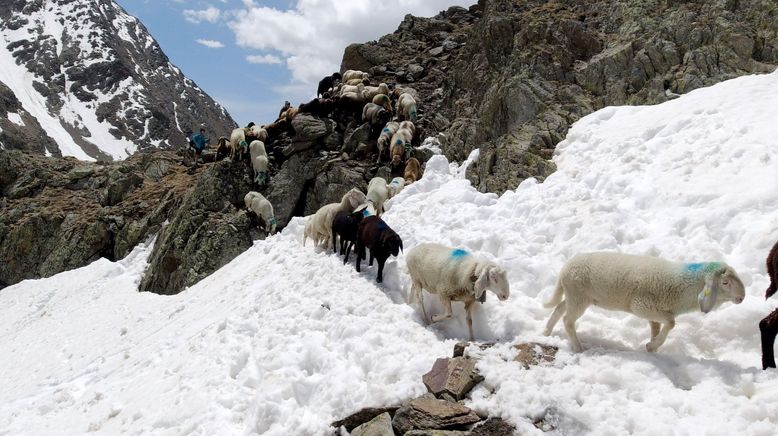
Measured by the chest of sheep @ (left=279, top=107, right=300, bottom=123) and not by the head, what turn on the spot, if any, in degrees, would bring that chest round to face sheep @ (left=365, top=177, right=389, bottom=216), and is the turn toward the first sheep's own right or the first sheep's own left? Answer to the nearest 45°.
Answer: approximately 90° to the first sheep's own left

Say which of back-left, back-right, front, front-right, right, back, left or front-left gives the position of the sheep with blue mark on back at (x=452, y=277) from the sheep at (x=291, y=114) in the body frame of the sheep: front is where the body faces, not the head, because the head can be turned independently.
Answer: left

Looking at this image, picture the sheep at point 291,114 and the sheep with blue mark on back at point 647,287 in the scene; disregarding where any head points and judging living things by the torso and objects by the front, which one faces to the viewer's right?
the sheep with blue mark on back

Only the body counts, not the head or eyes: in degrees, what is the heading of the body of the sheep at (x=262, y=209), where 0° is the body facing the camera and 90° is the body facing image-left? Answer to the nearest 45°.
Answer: approximately 315°

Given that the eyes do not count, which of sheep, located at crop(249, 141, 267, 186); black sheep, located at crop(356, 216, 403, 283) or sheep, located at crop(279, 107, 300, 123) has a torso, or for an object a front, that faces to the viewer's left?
sheep, located at crop(279, 107, 300, 123)

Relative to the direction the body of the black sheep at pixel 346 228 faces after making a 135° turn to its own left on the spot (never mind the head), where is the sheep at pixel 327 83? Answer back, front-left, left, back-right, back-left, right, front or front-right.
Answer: front

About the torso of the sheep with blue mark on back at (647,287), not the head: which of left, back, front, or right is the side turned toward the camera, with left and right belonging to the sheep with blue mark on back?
right

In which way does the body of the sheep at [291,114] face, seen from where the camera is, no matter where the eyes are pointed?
to the viewer's left

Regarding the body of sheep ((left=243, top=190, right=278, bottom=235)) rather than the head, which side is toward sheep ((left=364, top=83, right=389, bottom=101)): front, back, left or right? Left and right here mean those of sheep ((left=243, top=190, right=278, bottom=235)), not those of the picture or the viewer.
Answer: left

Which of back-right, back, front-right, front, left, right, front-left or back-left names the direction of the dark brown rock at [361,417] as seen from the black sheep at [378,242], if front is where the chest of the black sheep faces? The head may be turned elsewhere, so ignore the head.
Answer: front-right

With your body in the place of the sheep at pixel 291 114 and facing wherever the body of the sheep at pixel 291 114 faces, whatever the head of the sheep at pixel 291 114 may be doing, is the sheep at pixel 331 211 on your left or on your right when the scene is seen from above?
on your left

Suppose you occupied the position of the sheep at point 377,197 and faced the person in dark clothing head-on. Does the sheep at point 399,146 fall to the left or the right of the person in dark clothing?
right
